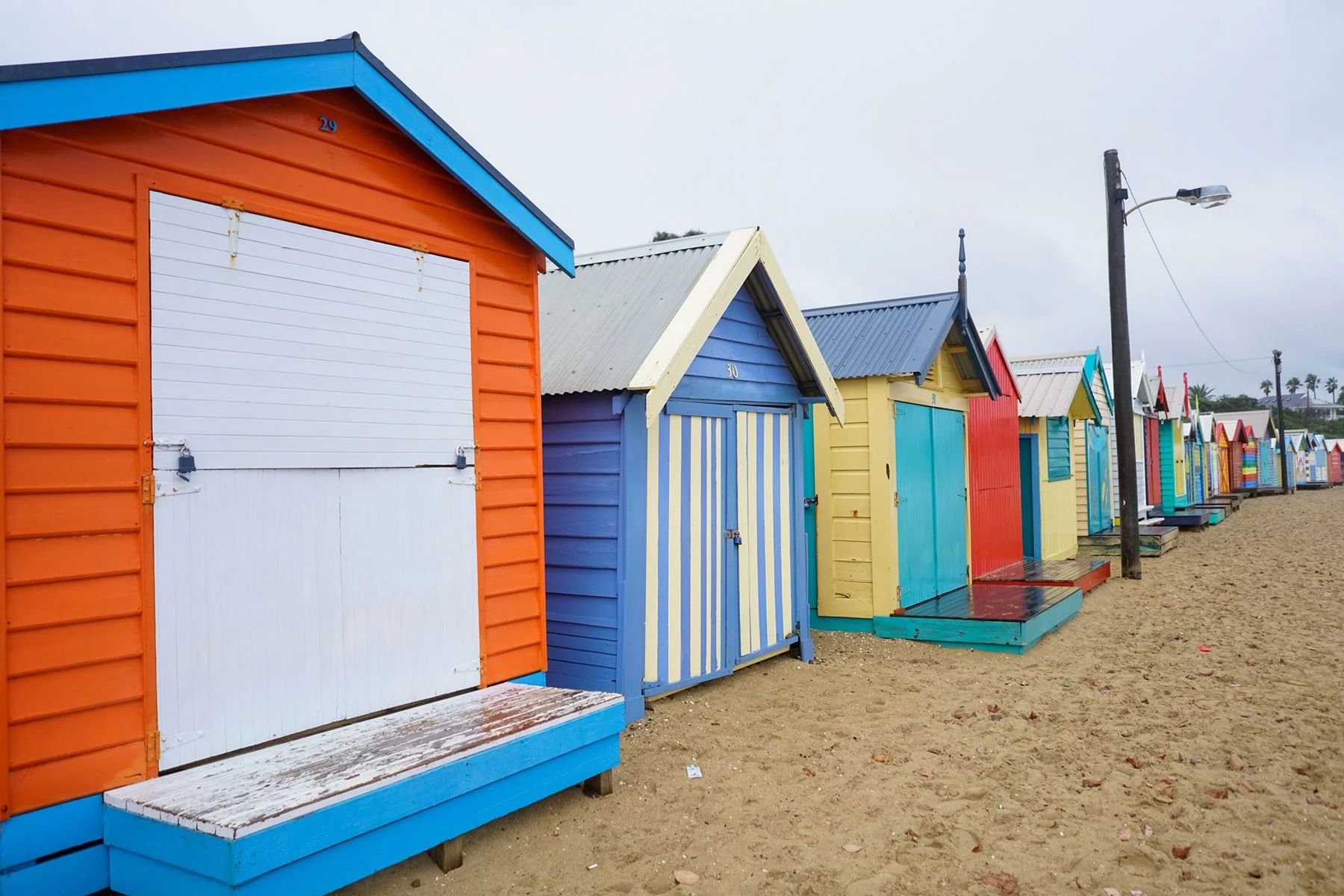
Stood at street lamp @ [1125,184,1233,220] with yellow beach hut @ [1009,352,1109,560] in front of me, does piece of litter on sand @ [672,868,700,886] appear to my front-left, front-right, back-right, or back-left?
back-left

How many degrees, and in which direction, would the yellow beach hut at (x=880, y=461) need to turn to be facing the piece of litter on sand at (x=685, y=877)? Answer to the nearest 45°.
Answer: approximately 45° to its right

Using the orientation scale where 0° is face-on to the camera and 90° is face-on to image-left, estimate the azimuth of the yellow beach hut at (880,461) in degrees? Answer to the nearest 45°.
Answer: approximately 315°

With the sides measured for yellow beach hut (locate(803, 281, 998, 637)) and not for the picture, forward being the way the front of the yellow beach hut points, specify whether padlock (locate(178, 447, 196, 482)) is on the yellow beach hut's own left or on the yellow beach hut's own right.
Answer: on the yellow beach hut's own right

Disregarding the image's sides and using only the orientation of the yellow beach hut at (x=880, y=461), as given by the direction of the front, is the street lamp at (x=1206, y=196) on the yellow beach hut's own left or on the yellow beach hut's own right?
on the yellow beach hut's own left

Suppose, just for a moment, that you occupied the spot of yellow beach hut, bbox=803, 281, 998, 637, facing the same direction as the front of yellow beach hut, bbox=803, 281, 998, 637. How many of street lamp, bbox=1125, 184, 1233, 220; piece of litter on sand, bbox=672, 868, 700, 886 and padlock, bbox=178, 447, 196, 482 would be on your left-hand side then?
1

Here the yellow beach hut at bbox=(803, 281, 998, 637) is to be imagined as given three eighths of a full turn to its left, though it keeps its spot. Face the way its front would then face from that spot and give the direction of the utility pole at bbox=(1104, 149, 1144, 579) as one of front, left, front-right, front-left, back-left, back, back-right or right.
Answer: front-right
